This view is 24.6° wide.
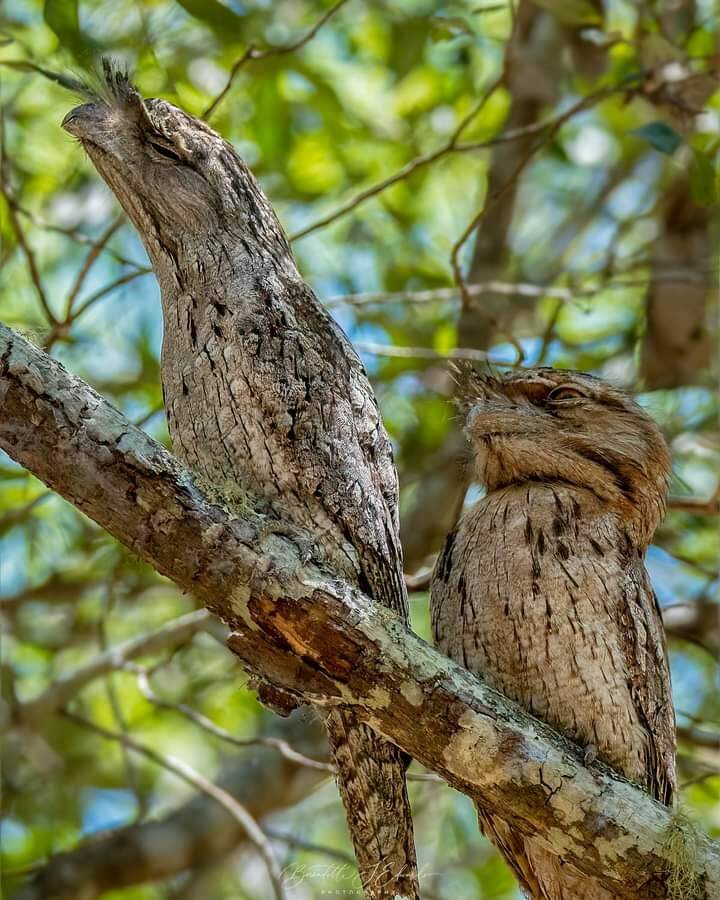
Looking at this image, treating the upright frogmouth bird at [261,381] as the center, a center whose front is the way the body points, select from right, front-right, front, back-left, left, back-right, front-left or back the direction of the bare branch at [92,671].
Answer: right

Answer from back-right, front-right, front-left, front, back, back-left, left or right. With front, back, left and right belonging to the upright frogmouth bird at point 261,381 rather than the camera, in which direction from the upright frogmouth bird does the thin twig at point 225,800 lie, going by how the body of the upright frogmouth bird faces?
right

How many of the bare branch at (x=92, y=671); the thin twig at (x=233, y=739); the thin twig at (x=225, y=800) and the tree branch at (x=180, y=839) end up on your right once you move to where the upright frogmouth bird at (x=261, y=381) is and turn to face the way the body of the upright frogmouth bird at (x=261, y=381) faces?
4

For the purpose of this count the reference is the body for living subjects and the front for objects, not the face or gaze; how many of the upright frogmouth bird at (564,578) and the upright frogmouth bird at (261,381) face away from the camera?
0

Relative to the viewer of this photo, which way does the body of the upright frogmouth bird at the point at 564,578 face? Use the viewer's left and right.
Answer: facing the viewer and to the left of the viewer
